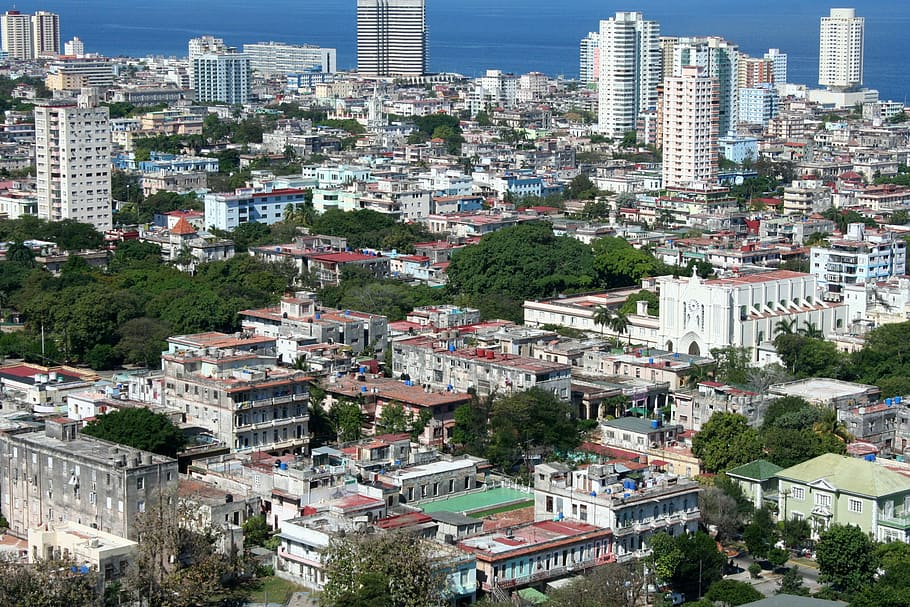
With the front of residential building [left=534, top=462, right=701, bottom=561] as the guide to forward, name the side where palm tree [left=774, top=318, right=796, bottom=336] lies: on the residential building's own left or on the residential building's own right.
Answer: on the residential building's own left

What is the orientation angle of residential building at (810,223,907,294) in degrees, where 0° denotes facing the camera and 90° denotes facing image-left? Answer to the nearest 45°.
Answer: approximately 45°

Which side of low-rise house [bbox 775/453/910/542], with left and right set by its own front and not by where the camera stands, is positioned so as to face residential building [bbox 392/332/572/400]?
right

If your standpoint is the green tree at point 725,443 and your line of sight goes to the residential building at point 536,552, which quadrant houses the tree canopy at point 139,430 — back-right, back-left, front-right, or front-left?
front-right

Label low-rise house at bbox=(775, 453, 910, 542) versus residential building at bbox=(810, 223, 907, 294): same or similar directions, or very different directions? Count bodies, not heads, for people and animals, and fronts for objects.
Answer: same or similar directions

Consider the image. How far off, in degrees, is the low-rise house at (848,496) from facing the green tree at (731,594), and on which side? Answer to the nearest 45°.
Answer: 0° — it already faces it

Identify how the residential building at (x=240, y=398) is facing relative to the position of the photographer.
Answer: facing the viewer and to the right of the viewer

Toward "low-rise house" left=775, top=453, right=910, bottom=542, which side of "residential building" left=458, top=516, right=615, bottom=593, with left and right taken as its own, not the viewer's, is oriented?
left

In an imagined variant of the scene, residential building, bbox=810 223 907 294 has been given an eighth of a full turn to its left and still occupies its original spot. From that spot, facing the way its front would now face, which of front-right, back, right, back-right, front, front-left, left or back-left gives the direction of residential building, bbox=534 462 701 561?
front

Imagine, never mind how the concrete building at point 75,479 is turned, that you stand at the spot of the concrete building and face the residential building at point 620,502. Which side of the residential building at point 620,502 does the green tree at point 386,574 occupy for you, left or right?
right

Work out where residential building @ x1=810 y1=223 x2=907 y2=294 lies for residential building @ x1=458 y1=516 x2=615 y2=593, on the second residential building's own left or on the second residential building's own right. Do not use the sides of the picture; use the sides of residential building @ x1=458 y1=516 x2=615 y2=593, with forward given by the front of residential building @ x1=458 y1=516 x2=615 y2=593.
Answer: on the second residential building's own left

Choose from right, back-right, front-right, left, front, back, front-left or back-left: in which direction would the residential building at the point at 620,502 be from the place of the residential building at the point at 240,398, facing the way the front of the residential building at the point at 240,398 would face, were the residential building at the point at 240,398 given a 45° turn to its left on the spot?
front-right

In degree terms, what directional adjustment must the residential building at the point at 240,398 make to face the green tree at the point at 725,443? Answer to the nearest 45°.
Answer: approximately 45° to its left
